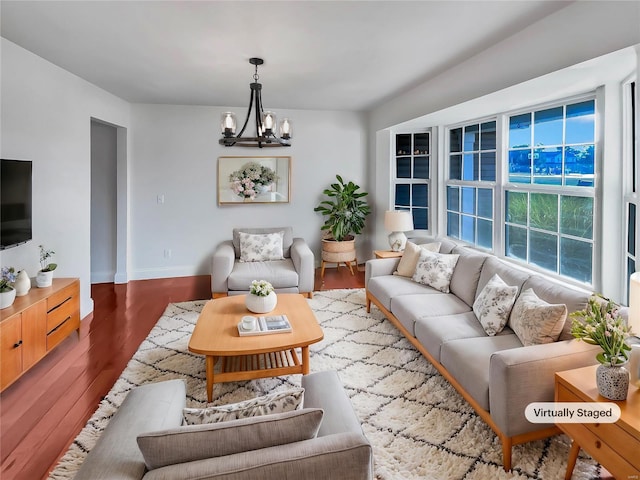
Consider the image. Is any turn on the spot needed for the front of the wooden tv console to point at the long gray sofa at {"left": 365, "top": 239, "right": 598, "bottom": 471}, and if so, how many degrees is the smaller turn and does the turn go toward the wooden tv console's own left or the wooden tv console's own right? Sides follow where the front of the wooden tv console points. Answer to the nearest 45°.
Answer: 0° — it already faces it

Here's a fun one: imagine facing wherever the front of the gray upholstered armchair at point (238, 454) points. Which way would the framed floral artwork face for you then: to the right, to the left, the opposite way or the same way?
the opposite way

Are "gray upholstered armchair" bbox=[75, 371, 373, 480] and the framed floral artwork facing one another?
yes

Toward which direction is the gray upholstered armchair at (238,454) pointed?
away from the camera

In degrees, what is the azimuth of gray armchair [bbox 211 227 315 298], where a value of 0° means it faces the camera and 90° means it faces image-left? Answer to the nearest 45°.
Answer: approximately 0°

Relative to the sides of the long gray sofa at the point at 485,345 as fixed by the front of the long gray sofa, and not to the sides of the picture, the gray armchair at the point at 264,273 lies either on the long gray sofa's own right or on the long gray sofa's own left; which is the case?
on the long gray sofa's own right

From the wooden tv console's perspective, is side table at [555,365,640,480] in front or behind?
in front

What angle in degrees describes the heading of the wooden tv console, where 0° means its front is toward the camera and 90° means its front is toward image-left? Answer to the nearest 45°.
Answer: approximately 315°
